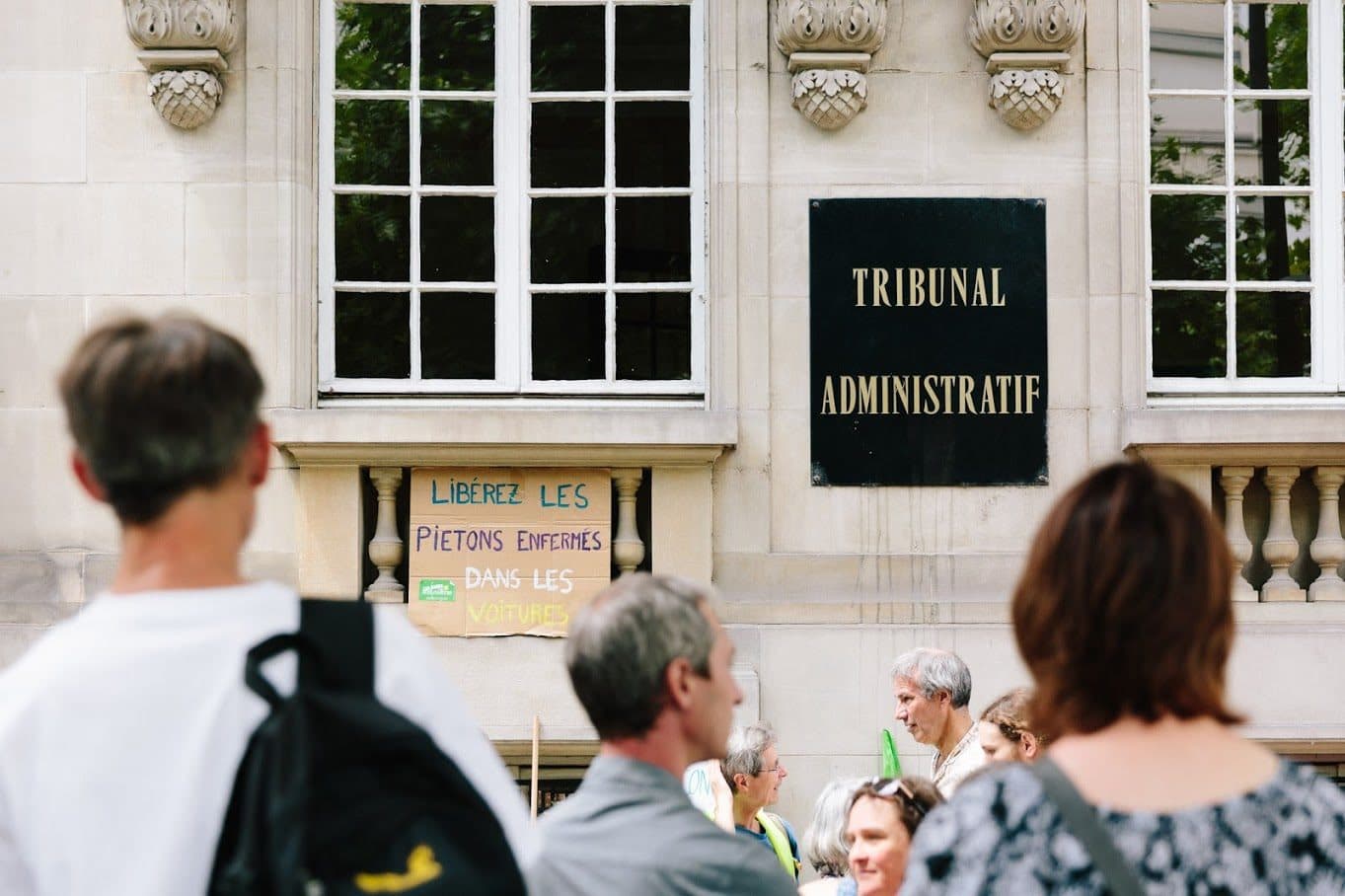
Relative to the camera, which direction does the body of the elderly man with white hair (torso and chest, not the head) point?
to the viewer's left

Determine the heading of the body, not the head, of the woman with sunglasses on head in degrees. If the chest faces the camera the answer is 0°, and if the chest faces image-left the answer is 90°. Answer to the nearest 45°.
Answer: approximately 45°

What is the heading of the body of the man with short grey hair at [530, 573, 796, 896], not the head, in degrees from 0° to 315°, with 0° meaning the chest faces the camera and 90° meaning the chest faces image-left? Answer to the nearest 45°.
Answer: approximately 225°

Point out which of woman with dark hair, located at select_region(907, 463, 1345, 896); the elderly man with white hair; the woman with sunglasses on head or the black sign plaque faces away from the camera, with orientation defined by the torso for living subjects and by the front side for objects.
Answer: the woman with dark hair

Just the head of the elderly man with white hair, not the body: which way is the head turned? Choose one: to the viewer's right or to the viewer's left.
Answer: to the viewer's left

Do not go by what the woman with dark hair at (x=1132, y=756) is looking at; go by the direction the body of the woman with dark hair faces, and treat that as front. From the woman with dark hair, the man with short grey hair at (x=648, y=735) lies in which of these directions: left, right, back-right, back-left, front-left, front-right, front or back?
front-left

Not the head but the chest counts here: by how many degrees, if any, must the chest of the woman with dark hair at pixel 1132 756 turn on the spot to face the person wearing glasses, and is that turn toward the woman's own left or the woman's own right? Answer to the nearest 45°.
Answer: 0° — they already face them

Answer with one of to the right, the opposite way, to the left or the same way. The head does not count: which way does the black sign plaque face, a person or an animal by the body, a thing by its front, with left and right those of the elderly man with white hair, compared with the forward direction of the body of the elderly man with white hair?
to the left

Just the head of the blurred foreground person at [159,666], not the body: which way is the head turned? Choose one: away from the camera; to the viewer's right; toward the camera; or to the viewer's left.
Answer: away from the camera

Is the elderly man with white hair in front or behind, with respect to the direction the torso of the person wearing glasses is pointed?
in front

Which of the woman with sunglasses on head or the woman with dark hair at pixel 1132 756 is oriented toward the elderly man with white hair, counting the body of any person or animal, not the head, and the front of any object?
the woman with dark hair

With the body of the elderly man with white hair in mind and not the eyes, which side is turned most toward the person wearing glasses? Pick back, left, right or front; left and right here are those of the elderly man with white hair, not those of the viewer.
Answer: front

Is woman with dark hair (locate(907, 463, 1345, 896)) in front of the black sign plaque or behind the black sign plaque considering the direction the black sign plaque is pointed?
in front

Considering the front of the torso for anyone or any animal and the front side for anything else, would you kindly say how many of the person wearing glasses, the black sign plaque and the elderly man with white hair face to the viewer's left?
1

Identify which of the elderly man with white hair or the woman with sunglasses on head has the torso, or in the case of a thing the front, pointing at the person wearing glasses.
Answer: the elderly man with white hair

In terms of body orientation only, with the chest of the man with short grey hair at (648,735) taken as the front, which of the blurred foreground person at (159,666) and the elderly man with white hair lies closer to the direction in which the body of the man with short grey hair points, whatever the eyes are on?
the elderly man with white hair

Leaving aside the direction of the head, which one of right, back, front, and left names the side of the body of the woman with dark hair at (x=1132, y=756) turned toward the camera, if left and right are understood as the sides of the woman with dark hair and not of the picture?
back
